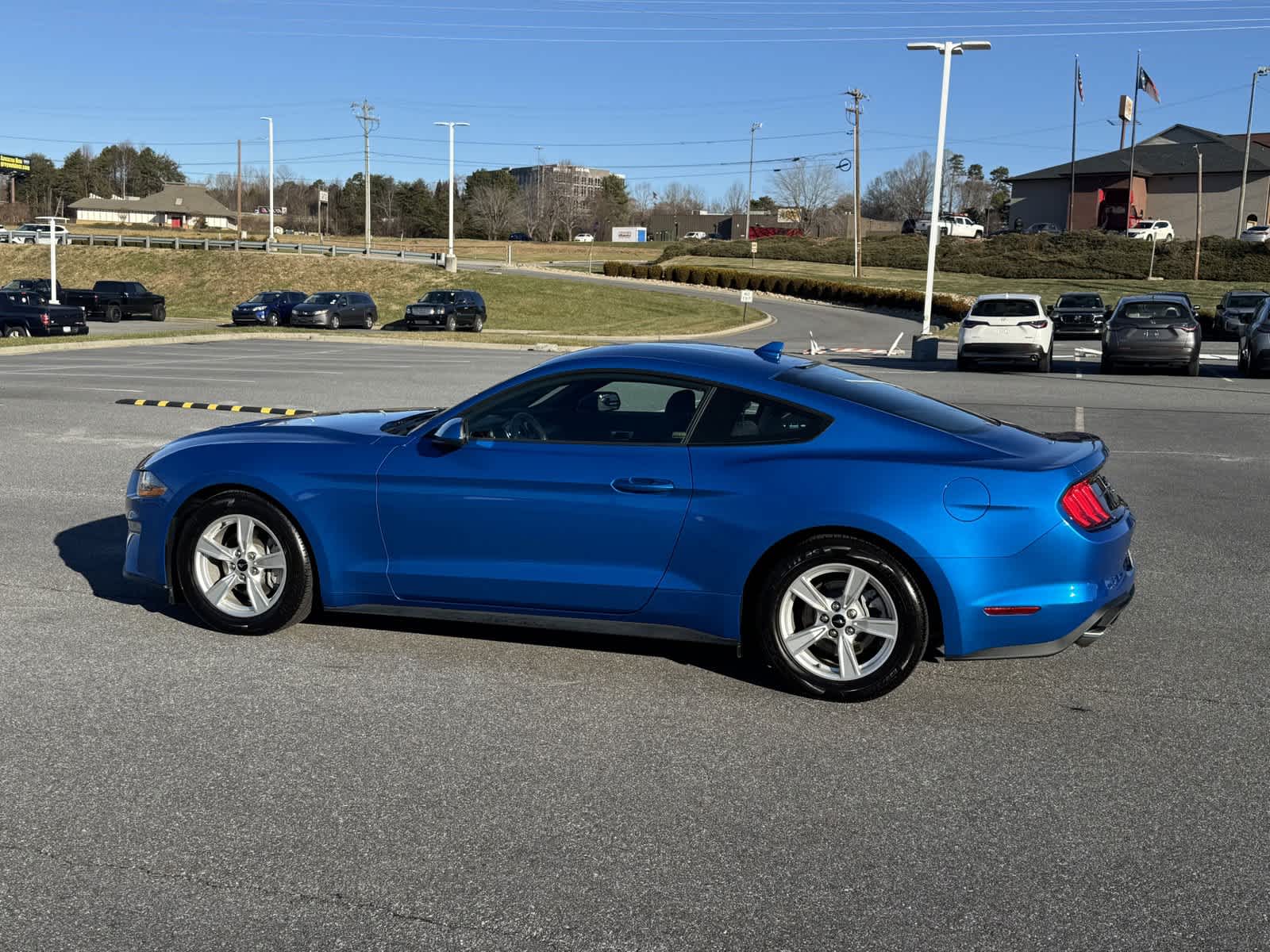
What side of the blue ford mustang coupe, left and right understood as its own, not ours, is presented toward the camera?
left

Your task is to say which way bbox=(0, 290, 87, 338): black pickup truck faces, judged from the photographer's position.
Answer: facing away from the viewer and to the left of the viewer

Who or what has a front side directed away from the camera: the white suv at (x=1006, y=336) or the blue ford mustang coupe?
the white suv

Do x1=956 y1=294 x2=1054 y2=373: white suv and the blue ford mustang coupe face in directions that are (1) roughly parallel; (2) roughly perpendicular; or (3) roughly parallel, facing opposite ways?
roughly perpendicular

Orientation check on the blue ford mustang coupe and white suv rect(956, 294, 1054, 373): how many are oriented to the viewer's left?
1

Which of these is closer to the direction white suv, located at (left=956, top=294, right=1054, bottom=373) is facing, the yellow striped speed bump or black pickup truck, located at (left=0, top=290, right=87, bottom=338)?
the black pickup truck

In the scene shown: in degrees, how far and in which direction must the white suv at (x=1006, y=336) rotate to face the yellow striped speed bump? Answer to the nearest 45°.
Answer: approximately 135° to its left

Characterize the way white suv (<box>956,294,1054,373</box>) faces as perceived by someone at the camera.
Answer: facing away from the viewer
